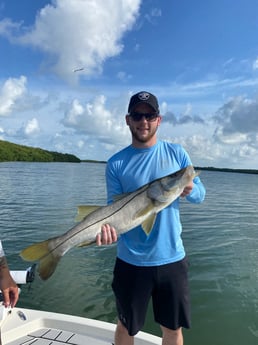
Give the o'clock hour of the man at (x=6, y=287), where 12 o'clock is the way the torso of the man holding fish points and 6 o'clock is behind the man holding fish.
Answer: The man is roughly at 2 o'clock from the man holding fish.

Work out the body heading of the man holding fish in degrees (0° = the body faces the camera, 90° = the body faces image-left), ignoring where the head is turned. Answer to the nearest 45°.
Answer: approximately 0°
